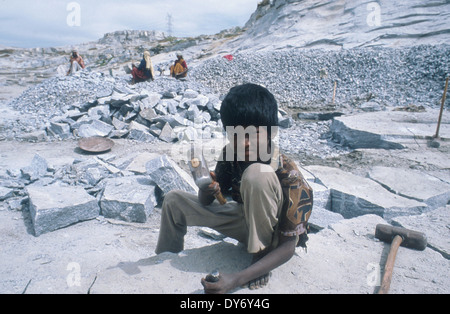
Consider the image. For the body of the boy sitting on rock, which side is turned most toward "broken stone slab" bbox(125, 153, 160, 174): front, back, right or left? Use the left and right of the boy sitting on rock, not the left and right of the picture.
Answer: right

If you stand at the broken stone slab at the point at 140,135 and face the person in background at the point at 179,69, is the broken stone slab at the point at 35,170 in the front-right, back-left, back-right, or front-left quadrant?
back-left

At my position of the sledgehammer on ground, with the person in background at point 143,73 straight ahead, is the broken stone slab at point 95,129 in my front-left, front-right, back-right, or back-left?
front-left

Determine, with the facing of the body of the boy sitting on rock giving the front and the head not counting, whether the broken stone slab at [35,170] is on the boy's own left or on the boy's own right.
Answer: on the boy's own right

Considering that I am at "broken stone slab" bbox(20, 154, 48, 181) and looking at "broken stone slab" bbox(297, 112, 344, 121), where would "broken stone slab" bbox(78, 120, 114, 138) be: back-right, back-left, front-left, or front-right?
front-left

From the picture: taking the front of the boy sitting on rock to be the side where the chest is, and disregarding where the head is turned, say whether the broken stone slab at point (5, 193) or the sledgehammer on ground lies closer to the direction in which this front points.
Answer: the broken stone slab

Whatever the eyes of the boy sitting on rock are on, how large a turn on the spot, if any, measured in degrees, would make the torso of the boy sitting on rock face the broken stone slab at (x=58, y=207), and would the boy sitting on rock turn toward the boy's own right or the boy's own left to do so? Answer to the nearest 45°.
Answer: approximately 90° to the boy's own right

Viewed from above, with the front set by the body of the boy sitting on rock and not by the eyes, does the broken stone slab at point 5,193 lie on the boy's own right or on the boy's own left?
on the boy's own right

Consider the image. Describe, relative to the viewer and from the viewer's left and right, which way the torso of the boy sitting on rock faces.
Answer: facing the viewer and to the left of the viewer

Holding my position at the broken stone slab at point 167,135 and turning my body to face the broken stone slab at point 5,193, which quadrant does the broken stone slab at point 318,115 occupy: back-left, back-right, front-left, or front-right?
back-left

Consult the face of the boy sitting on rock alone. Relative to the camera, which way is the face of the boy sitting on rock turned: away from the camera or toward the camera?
toward the camera
